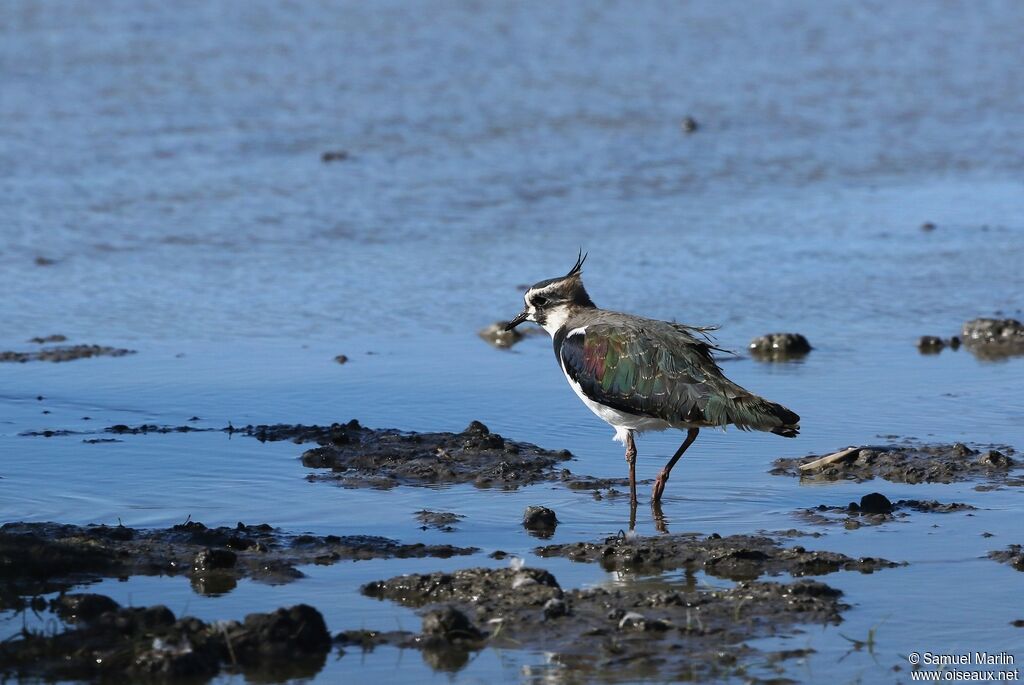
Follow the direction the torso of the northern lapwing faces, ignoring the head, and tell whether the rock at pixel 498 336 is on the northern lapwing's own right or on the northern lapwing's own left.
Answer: on the northern lapwing's own right

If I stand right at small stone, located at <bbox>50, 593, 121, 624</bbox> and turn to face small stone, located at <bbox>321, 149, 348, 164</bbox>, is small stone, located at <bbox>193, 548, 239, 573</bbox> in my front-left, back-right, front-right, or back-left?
front-right

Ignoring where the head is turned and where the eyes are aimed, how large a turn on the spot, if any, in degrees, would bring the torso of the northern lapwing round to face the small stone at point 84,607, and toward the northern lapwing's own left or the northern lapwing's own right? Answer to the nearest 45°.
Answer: approximately 45° to the northern lapwing's own left

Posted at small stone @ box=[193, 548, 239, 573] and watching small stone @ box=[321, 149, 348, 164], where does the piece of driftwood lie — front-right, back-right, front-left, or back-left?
front-right

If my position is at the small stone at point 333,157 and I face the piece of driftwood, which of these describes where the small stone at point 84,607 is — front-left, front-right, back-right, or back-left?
front-right

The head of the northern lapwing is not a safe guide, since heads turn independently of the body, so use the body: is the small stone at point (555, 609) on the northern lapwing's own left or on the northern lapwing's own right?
on the northern lapwing's own left

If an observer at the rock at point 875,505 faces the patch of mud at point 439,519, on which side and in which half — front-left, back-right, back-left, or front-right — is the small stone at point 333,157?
front-right

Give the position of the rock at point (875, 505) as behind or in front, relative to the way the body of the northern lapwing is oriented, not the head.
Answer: behind

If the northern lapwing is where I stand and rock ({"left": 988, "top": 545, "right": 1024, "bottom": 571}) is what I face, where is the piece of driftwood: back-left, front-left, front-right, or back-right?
front-left

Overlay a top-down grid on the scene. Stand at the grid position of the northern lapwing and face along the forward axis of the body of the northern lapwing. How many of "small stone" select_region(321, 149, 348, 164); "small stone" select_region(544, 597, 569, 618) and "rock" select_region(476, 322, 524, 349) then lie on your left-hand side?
1

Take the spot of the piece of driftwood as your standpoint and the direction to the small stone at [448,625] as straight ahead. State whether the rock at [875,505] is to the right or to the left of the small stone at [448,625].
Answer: left

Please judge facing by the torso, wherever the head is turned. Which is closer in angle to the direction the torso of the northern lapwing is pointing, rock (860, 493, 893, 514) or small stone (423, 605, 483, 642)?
the small stone

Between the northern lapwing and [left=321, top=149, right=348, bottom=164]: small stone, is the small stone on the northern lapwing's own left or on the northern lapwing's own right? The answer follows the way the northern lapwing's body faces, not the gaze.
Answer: on the northern lapwing's own right

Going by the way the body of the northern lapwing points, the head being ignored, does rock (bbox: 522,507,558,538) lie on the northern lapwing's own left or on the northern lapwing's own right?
on the northern lapwing's own left

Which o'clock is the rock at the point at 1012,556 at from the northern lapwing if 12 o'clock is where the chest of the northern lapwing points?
The rock is roughly at 7 o'clock from the northern lapwing.

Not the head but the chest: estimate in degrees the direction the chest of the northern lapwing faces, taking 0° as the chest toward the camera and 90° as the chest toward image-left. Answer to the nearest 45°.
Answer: approximately 90°

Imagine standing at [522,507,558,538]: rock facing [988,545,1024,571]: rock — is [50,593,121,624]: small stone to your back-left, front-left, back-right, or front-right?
back-right

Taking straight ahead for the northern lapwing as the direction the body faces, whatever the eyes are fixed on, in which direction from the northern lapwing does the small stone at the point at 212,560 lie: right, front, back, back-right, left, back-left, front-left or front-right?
front-left
